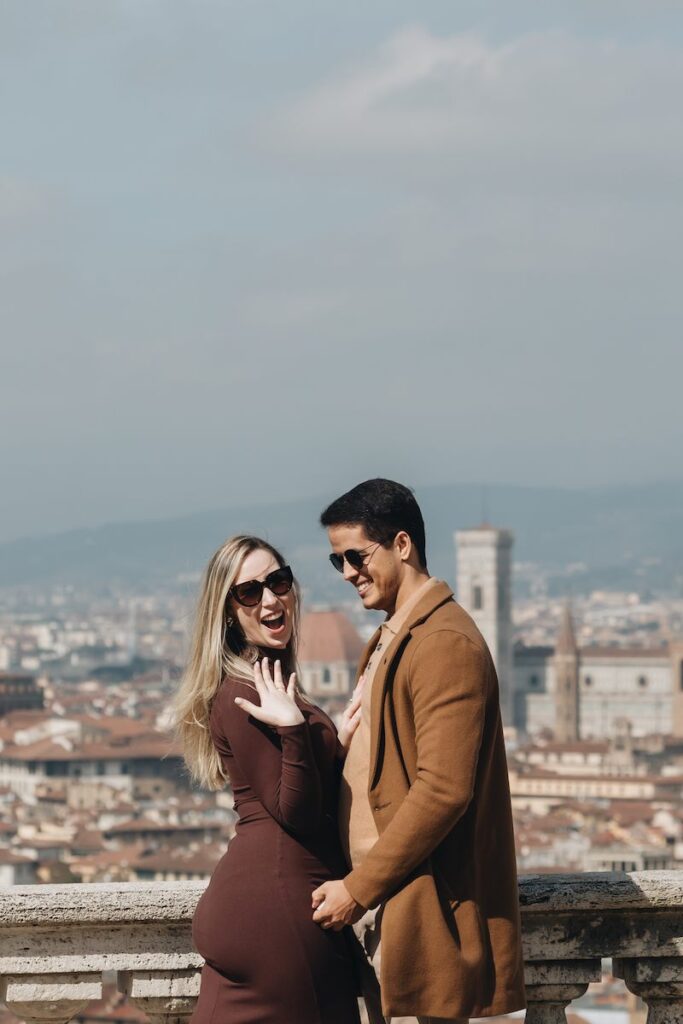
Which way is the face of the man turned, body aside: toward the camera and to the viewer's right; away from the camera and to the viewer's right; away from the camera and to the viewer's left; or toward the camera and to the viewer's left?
toward the camera and to the viewer's left

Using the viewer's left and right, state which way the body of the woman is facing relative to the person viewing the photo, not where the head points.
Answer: facing to the right of the viewer
